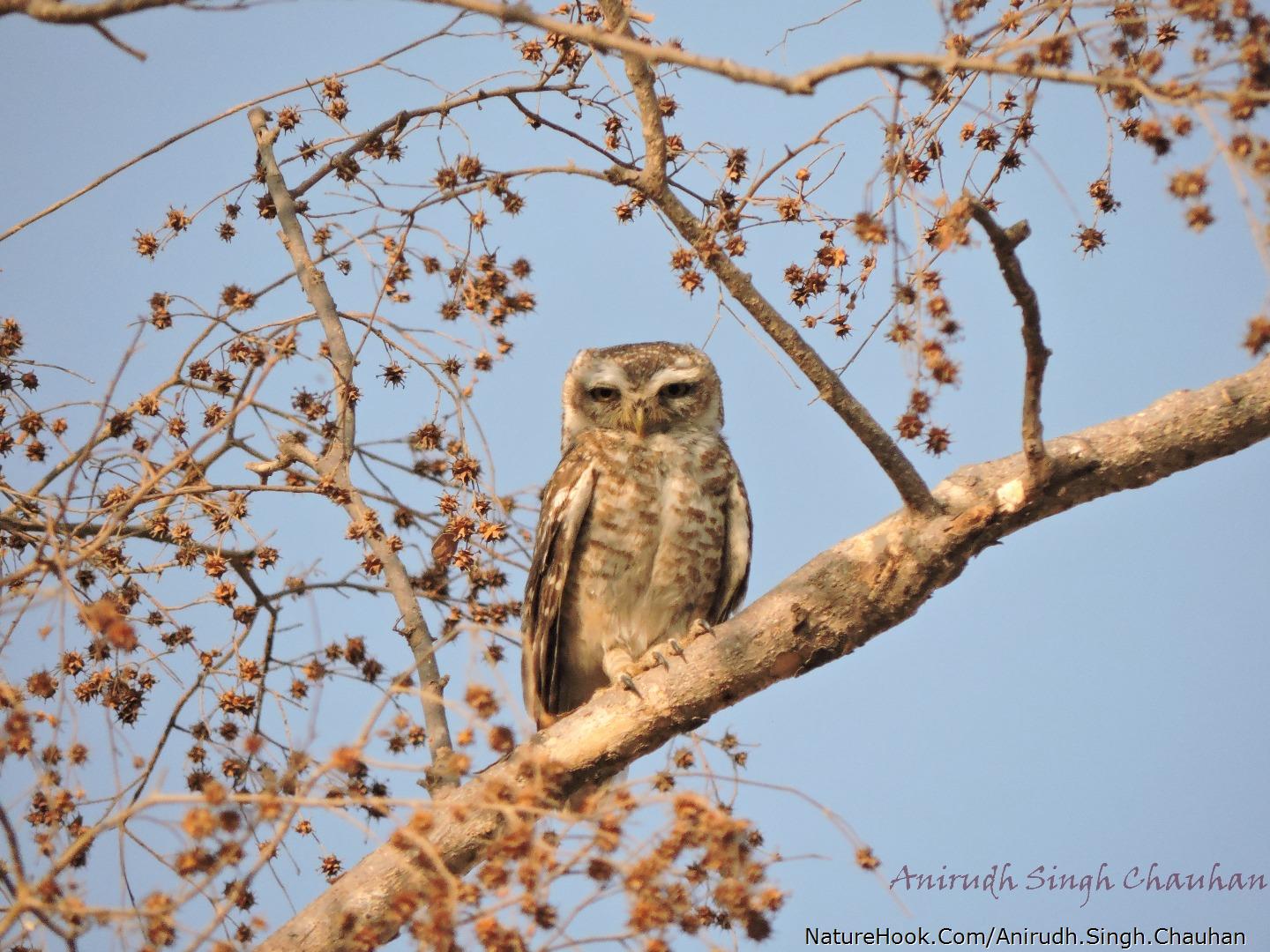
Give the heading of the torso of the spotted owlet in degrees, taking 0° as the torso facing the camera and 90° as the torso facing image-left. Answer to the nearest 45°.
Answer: approximately 0°
